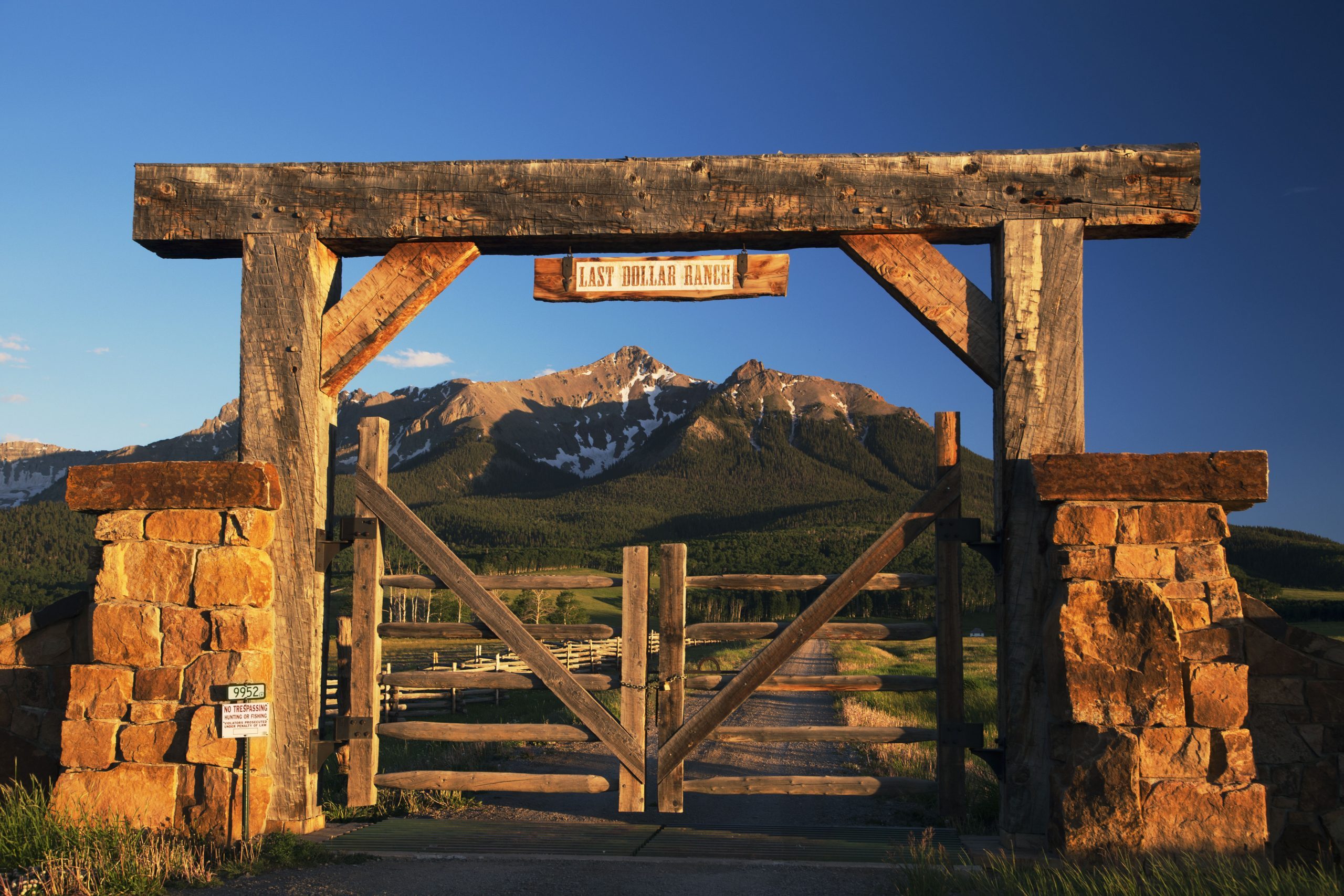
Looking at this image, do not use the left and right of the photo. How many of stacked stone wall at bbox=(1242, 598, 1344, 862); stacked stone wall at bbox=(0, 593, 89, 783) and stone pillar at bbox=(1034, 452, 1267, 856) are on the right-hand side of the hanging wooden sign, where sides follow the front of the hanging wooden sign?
1

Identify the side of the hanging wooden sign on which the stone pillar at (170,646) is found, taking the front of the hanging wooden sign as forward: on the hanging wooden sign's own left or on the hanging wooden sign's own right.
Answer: on the hanging wooden sign's own right

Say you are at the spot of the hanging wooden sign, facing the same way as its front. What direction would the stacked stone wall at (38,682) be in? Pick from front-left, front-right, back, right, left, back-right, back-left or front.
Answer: right

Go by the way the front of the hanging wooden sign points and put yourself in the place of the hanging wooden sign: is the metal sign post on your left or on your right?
on your right

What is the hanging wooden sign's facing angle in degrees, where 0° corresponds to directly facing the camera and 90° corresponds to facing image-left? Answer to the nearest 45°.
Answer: approximately 0°
